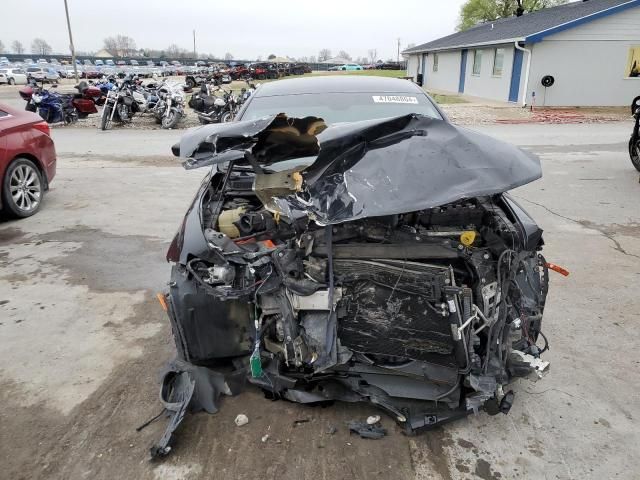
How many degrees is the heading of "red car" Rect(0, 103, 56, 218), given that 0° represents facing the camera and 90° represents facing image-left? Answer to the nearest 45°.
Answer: approximately 45°

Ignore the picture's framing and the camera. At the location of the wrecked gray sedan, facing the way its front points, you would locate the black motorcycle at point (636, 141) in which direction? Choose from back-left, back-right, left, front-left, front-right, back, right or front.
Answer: back-left

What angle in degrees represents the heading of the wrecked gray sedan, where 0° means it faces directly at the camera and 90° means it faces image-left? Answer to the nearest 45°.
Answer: approximately 0°

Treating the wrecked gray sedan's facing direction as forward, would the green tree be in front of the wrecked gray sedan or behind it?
behind

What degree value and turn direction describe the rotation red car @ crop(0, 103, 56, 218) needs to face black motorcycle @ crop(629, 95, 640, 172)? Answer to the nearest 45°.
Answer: approximately 135° to its left

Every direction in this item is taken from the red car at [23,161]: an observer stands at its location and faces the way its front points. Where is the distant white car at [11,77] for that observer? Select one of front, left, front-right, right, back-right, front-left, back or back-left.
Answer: back-right

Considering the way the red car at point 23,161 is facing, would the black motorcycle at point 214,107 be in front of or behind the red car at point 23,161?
behind

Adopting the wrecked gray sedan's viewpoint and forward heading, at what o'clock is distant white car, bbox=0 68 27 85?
The distant white car is roughly at 5 o'clock from the wrecked gray sedan.
